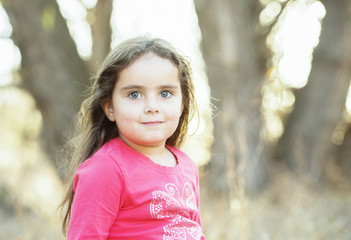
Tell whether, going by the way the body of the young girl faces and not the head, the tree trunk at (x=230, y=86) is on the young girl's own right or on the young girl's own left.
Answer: on the young girl's own left

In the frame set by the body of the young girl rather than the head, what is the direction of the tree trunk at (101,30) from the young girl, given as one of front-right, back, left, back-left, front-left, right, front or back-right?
back-left

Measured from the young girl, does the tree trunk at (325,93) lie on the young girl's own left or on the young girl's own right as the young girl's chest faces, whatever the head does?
on the young girl's own left

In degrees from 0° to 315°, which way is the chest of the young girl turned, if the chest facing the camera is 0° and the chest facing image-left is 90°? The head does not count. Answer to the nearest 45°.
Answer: approximately 315°

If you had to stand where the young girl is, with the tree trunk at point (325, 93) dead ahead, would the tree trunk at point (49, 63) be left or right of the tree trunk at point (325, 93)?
left
